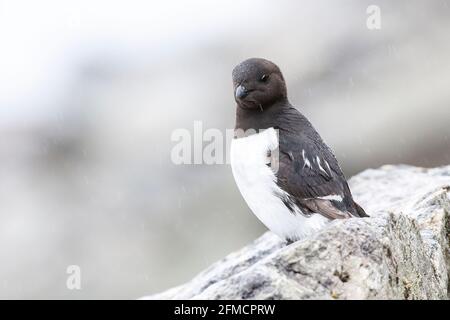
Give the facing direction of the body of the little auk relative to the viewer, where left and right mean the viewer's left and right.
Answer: facing the viewer and to the left of the viewer
